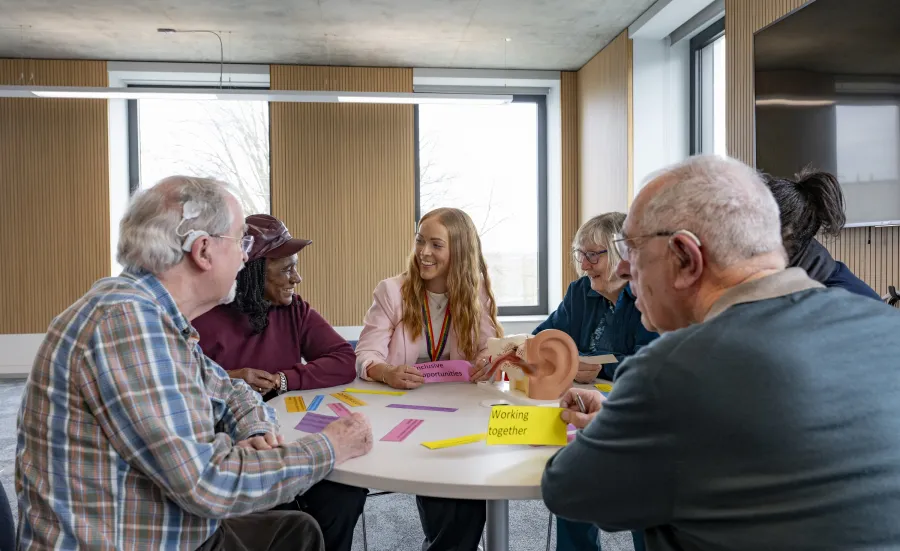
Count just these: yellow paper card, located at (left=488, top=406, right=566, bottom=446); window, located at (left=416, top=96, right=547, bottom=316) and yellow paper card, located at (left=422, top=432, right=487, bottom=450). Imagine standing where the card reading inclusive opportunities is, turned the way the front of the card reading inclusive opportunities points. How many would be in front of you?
2

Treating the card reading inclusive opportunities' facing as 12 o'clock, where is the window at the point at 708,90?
The window is roughly at 7 o'clock from the card reading inclusive opportunities.

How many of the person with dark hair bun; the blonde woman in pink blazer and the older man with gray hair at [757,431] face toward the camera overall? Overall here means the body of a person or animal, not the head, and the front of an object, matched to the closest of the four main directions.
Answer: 1

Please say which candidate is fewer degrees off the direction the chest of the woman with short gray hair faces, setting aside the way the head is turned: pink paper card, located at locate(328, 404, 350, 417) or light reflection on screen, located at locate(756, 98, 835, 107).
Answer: the pink paper card

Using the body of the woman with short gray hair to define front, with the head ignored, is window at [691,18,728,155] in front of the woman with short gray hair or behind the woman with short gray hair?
behind

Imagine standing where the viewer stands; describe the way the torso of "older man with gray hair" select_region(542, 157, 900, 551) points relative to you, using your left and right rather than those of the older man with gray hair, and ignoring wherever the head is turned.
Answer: facing away from the viewer and to the left of the viewer

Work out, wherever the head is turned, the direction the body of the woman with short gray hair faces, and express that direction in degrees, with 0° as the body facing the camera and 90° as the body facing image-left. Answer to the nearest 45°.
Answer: approximately 45°

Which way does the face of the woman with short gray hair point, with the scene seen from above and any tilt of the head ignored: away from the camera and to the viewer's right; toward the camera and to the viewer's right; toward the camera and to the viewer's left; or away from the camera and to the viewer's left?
toward the camera and to the viewer's left

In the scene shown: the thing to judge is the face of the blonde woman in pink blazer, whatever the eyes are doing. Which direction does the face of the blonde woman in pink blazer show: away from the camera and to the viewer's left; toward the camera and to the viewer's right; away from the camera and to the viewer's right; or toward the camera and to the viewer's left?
toward the camera and to the viewer's left
